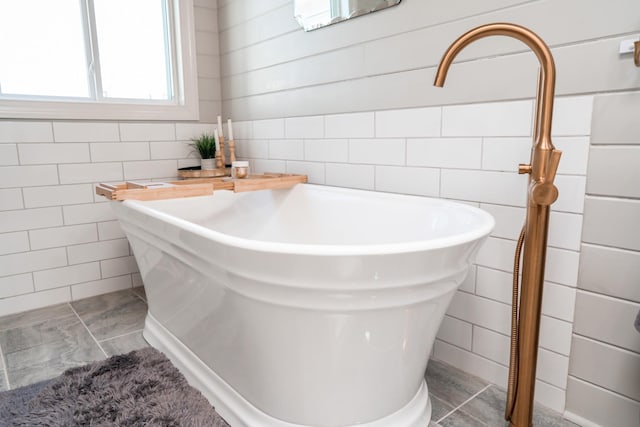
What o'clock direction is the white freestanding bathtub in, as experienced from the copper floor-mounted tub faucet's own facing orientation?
The white freestanding bathtub is roughly at 11 o'clock from the copper floor-mounted tub faucet.

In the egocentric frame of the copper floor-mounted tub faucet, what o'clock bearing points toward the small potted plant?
The small potted plant is roughly at 1 o'clock from the copper floor-mounted tub faucet.

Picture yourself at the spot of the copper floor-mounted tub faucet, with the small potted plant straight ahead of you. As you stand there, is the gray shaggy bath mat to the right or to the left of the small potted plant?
left

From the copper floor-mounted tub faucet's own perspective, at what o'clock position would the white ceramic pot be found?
The white ceramic pot is roughly at 1 o'clock from the copper floor-mounted tub faucet.

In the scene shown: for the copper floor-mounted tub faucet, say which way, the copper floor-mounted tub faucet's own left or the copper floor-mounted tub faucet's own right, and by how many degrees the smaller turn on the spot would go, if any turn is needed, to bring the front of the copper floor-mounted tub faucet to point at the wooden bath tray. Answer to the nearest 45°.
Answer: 0° — it already faces it

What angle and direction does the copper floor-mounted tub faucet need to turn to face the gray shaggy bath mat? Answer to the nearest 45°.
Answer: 0° — it already faces it

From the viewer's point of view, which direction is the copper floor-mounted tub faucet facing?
to the viewer's left
